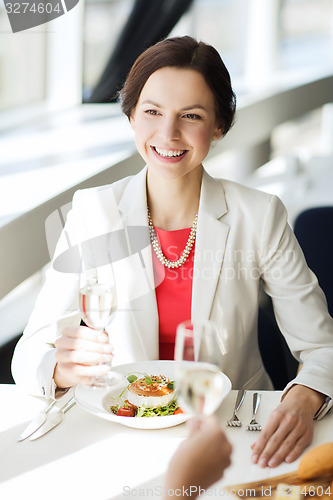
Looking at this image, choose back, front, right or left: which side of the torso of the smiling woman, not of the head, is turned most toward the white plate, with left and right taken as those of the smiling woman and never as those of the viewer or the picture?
front

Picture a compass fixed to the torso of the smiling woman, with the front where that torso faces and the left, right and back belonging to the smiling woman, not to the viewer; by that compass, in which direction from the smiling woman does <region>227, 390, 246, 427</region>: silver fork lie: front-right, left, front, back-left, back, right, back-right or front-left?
front

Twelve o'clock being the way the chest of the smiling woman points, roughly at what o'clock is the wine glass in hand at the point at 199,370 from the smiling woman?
The wine glass in hand is roughly at 12 o'clock from the smiling woman.

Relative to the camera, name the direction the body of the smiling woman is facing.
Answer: toward the camera

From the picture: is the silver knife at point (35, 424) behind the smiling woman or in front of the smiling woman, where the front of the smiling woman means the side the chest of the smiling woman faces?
in front

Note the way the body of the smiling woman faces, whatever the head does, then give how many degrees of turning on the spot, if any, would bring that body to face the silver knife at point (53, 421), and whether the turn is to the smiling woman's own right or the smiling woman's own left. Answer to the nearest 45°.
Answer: approximately 45° to the smiling woman's own right

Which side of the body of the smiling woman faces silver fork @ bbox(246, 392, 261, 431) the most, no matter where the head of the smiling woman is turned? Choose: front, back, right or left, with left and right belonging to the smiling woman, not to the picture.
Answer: front

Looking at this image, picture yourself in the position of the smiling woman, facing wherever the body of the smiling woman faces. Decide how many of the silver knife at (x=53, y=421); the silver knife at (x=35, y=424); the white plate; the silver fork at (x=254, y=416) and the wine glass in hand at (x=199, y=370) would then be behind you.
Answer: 0

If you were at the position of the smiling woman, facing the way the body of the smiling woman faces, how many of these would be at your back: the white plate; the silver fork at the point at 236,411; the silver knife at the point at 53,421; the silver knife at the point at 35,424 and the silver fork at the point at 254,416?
0
